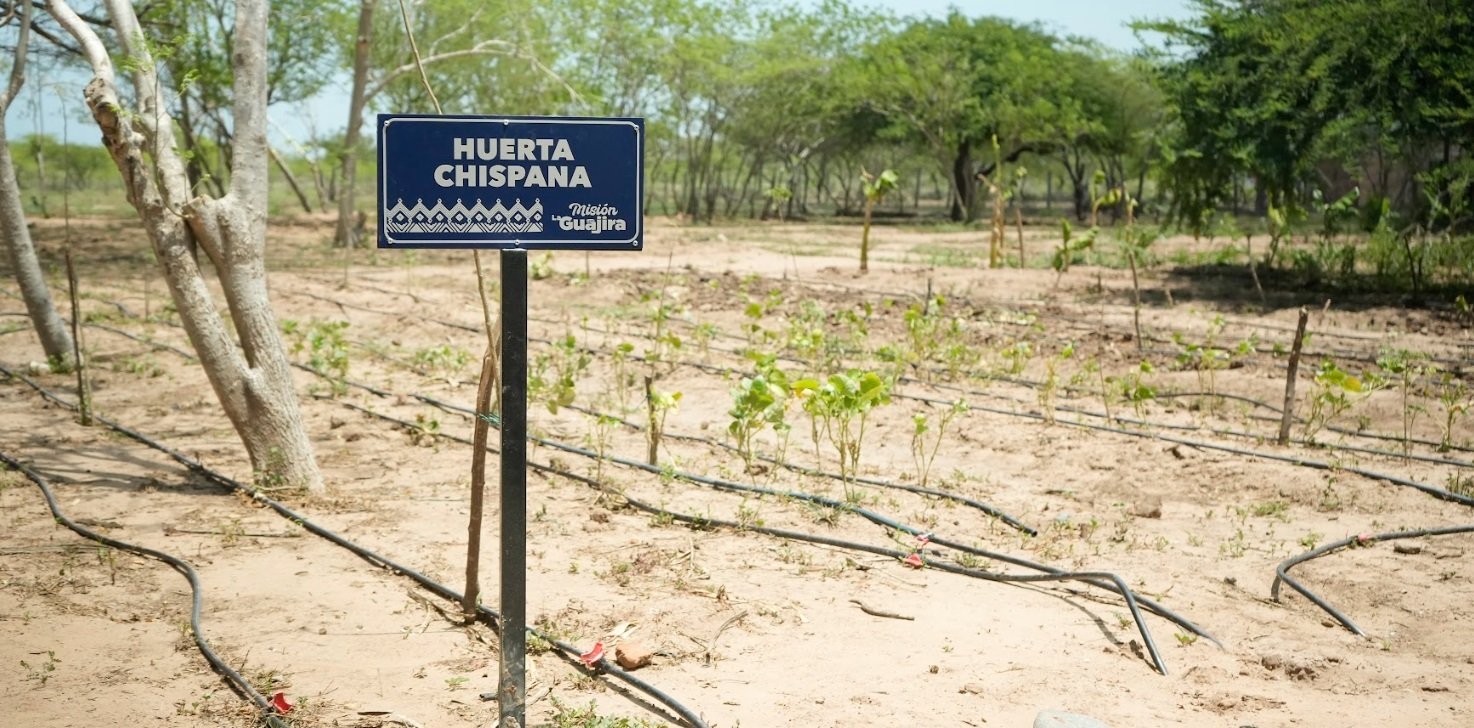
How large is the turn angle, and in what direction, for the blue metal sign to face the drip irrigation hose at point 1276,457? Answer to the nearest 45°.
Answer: approximately 135° to its left

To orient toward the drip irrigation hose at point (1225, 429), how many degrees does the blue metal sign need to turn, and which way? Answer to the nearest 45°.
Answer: approximately 135° to its left

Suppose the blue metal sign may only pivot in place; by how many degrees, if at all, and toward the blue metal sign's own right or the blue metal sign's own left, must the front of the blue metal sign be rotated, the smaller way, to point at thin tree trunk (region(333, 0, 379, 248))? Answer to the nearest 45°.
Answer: approximately 180°

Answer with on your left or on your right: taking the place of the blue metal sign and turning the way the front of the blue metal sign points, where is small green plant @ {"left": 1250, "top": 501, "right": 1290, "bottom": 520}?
on your left

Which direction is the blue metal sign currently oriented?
toward the camera

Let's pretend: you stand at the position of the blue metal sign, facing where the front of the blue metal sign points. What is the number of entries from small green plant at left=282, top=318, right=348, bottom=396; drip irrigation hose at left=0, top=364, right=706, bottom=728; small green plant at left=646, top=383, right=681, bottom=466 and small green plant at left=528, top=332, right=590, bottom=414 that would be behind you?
4

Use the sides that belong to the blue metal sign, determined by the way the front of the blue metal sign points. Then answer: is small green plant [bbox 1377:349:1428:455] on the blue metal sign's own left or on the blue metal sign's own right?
on the blue metal sign's own left

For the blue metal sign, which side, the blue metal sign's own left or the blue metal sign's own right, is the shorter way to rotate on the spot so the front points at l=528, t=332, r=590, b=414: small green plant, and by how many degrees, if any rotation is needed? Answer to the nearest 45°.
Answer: approximately 180°

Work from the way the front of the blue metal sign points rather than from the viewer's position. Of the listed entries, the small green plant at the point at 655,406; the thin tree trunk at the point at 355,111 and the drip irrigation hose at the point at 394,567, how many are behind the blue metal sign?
3

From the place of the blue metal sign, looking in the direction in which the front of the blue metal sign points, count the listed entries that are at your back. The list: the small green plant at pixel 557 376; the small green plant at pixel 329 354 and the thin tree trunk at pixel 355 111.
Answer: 3

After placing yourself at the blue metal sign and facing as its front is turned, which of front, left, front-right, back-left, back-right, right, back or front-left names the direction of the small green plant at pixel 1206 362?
back-left
